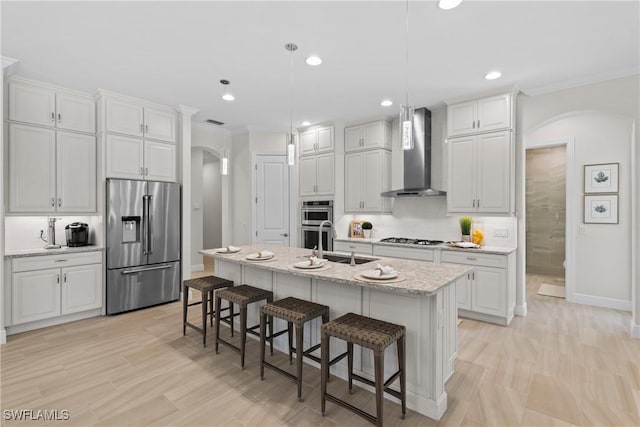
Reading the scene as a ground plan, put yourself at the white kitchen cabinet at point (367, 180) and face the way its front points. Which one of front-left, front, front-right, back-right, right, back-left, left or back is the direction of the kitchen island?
front-left

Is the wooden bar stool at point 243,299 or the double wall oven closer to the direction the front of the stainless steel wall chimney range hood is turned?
the wooden bar stool

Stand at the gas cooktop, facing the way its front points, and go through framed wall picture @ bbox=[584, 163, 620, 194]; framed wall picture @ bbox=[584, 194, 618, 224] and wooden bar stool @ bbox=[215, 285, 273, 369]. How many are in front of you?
1

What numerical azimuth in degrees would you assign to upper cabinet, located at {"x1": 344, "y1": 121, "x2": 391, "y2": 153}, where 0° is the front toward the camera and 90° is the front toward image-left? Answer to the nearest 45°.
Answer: approximately 45°

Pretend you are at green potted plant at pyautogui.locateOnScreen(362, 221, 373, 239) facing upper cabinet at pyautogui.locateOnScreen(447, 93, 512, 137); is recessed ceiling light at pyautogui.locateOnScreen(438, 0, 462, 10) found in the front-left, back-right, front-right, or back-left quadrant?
front-right

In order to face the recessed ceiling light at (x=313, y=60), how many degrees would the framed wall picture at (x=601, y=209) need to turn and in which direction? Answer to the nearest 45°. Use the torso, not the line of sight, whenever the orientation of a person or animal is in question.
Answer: approximately 45° to its right

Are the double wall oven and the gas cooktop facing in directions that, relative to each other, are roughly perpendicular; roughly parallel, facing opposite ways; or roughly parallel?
roughly parallel

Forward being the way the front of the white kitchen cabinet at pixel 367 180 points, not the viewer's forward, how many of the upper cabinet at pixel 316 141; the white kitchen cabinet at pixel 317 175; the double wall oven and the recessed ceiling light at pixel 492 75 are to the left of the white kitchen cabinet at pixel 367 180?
1

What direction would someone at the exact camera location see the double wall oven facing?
facing the viewer and to the left of the viewer

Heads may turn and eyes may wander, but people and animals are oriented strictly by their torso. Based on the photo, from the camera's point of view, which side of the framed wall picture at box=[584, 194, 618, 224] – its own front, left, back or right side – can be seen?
front

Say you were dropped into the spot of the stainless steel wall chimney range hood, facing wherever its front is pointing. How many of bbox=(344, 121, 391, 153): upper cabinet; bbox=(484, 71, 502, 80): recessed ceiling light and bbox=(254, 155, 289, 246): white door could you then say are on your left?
1

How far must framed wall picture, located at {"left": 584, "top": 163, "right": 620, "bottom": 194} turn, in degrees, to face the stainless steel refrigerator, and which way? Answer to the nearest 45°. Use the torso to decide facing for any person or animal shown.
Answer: approximately 45° to its right

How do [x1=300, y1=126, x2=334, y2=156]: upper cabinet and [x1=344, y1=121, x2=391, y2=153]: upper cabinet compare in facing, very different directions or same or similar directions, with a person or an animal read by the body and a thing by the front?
same or similar directions

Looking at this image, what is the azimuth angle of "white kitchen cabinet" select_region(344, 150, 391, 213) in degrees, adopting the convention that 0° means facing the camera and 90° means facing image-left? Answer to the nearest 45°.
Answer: approximately 45°
